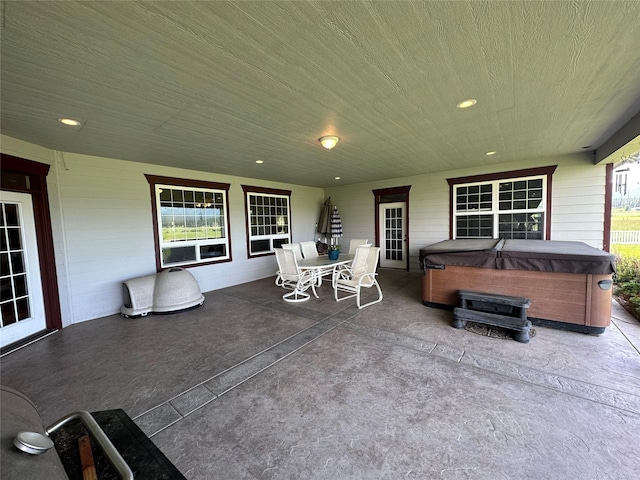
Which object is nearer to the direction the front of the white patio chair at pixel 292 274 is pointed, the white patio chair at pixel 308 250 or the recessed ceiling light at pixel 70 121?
the white patio chair

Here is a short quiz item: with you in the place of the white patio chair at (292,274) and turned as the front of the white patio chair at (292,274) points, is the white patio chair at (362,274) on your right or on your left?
on your right

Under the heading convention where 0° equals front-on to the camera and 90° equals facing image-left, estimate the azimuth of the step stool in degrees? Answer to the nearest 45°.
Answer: approximately 45°

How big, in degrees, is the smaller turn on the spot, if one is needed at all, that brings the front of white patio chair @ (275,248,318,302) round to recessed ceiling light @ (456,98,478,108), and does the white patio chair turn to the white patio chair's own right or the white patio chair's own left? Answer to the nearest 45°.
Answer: approximately 90° to the white patio chair's own right

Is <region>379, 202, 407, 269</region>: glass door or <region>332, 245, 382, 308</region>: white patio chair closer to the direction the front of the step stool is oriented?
the white patio chair

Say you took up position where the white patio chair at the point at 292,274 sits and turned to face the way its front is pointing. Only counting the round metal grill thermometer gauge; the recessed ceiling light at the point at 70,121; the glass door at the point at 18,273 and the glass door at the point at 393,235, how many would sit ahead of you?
1

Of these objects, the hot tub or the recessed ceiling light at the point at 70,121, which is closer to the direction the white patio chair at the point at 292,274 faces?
the hot tub

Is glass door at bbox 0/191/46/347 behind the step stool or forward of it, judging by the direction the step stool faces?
forward

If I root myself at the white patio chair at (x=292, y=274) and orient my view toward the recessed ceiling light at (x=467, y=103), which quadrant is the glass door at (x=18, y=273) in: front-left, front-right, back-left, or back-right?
back-right

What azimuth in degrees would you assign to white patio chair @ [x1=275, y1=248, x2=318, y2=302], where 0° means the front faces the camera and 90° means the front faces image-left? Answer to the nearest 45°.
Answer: approximately 225°

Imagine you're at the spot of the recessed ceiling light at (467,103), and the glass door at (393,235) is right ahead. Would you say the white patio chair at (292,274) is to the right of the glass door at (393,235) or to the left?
left
